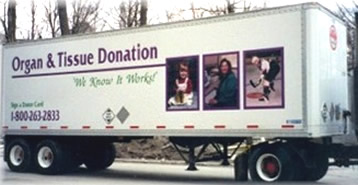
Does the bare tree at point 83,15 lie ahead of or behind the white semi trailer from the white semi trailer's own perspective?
behind

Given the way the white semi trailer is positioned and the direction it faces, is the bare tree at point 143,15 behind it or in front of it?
behind

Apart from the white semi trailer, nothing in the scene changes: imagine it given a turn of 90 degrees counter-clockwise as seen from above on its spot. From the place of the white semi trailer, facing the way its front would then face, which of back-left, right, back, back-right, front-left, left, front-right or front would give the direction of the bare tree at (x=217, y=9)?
front-left

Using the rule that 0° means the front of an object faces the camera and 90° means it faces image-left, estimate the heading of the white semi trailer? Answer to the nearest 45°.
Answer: approximately 315°
